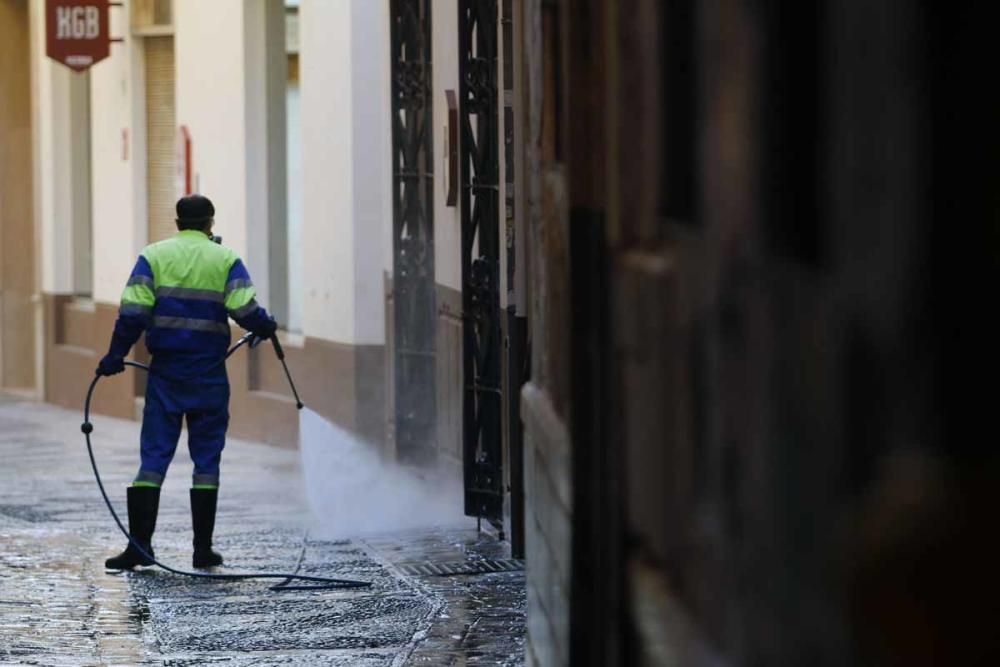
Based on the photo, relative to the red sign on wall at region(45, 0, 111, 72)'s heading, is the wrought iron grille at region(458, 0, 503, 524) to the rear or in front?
in front

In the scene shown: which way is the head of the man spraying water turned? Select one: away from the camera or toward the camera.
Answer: away from the camera

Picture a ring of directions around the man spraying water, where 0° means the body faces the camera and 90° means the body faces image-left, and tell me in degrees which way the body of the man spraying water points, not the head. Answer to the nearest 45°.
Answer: approximately 180°

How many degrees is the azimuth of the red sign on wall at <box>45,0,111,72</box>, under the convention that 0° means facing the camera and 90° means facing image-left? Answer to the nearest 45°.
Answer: approximately 0°

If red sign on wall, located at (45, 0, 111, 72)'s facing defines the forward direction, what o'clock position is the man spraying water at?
The man spraying water is roughly at 12 o'clock from the red sign on wall.

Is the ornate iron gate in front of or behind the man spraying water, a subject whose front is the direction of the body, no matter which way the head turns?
in front

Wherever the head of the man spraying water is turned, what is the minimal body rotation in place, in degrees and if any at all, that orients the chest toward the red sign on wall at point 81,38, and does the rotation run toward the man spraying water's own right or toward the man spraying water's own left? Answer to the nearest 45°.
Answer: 0° — they already face it

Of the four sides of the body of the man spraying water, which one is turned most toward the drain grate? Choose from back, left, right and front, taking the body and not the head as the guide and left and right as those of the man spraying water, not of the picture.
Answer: right

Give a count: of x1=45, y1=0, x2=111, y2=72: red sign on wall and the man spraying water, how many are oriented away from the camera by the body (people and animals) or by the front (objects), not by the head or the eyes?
1

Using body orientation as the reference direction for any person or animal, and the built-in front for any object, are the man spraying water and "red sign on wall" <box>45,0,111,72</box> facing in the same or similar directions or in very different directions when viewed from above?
very different directions

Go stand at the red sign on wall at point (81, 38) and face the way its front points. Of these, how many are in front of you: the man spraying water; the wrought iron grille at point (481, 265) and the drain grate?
3
